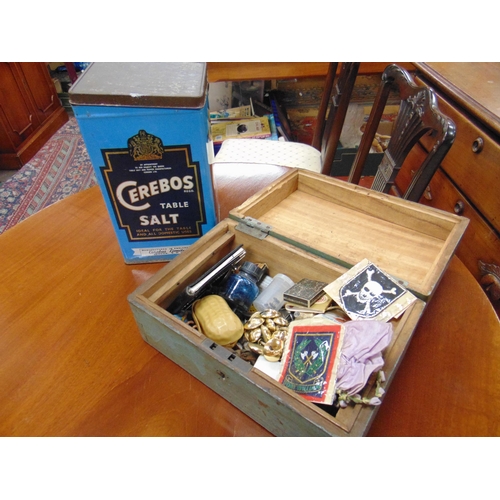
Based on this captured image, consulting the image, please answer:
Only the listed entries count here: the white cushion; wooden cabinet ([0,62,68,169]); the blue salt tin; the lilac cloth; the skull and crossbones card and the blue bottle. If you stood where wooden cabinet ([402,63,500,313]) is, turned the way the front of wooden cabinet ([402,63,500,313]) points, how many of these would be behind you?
0

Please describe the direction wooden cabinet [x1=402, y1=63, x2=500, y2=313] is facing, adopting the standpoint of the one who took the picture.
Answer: facing the viewer and to the left of the viewer

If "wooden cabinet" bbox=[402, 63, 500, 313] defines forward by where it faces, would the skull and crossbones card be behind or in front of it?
in front

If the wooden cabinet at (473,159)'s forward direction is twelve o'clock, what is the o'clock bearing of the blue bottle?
The blue bottle is roughly at 11 o'clock from the wooden cabinet.

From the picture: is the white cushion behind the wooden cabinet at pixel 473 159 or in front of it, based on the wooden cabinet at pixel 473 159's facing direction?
in front

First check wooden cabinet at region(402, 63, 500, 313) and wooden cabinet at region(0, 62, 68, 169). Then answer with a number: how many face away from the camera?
0

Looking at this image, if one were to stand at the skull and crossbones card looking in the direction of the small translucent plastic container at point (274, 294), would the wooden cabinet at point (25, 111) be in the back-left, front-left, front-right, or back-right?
front-right

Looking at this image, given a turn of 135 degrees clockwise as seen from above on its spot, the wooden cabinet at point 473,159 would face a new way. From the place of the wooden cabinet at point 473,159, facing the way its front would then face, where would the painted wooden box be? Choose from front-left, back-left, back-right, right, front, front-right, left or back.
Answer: back

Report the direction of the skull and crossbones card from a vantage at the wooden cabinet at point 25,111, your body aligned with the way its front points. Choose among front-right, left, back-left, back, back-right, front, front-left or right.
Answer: front-right

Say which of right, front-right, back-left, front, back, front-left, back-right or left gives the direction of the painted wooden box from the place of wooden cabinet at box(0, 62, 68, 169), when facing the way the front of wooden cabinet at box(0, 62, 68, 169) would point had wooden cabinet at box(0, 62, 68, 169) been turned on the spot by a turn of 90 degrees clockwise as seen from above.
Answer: front-left

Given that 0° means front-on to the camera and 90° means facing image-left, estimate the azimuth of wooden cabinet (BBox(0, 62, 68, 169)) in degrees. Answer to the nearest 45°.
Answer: approximately 315°

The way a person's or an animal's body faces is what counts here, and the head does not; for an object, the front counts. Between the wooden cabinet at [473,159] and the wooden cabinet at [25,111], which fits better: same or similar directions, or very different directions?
very different directions

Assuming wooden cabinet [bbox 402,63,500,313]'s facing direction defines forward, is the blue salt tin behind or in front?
in front
